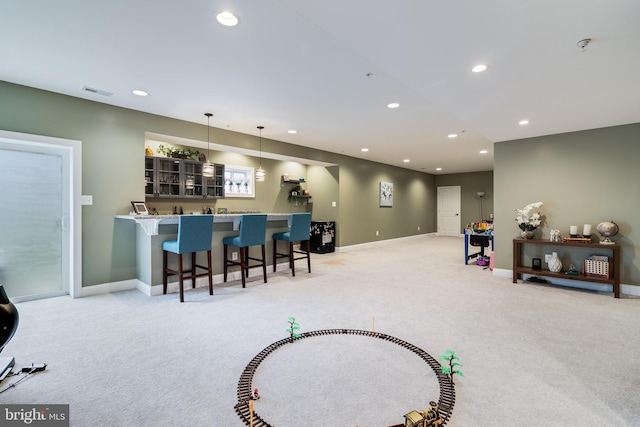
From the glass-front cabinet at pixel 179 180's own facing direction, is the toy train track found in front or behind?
in front

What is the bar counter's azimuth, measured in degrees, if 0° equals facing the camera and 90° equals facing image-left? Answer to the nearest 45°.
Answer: approximately 315°

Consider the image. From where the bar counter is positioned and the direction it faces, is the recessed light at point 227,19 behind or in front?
in front

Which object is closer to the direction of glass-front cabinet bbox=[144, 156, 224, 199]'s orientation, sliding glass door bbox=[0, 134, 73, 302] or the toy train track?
the toy train track

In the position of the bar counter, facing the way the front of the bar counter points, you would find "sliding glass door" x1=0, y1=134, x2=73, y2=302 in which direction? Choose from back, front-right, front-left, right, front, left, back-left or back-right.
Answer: back-right

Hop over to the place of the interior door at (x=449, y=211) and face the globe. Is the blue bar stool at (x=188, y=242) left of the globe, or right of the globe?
right

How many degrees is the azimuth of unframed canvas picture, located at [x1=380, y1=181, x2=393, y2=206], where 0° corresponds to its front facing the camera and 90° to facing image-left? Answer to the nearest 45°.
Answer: approximately 315°

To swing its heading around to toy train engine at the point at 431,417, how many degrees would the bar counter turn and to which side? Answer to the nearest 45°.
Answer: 0° — it already faces it

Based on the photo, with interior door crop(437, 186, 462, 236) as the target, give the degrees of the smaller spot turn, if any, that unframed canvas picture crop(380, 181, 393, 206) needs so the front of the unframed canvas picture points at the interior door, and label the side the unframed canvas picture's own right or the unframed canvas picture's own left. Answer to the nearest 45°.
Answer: approximately 90° to the unframed canvas picture's own left

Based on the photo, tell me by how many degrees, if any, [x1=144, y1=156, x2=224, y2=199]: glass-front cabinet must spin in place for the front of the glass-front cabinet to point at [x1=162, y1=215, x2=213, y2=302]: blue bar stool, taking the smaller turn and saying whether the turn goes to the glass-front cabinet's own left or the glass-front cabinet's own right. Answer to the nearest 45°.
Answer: approximately 45° to the glass-front cabinet's own right

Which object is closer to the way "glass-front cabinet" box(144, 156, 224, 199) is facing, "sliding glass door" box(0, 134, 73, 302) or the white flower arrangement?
the white flower arrangement

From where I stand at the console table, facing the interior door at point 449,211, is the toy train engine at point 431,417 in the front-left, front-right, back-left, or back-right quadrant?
back-left

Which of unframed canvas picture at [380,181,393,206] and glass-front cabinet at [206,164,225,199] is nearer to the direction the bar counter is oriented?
the unframed canvas picture

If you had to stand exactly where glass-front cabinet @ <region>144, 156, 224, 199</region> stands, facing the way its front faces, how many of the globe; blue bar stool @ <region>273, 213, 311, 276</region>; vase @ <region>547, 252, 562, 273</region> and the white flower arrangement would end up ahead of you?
4

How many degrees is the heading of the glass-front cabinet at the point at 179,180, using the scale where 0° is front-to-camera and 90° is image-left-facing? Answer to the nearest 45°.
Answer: approximately 315°
